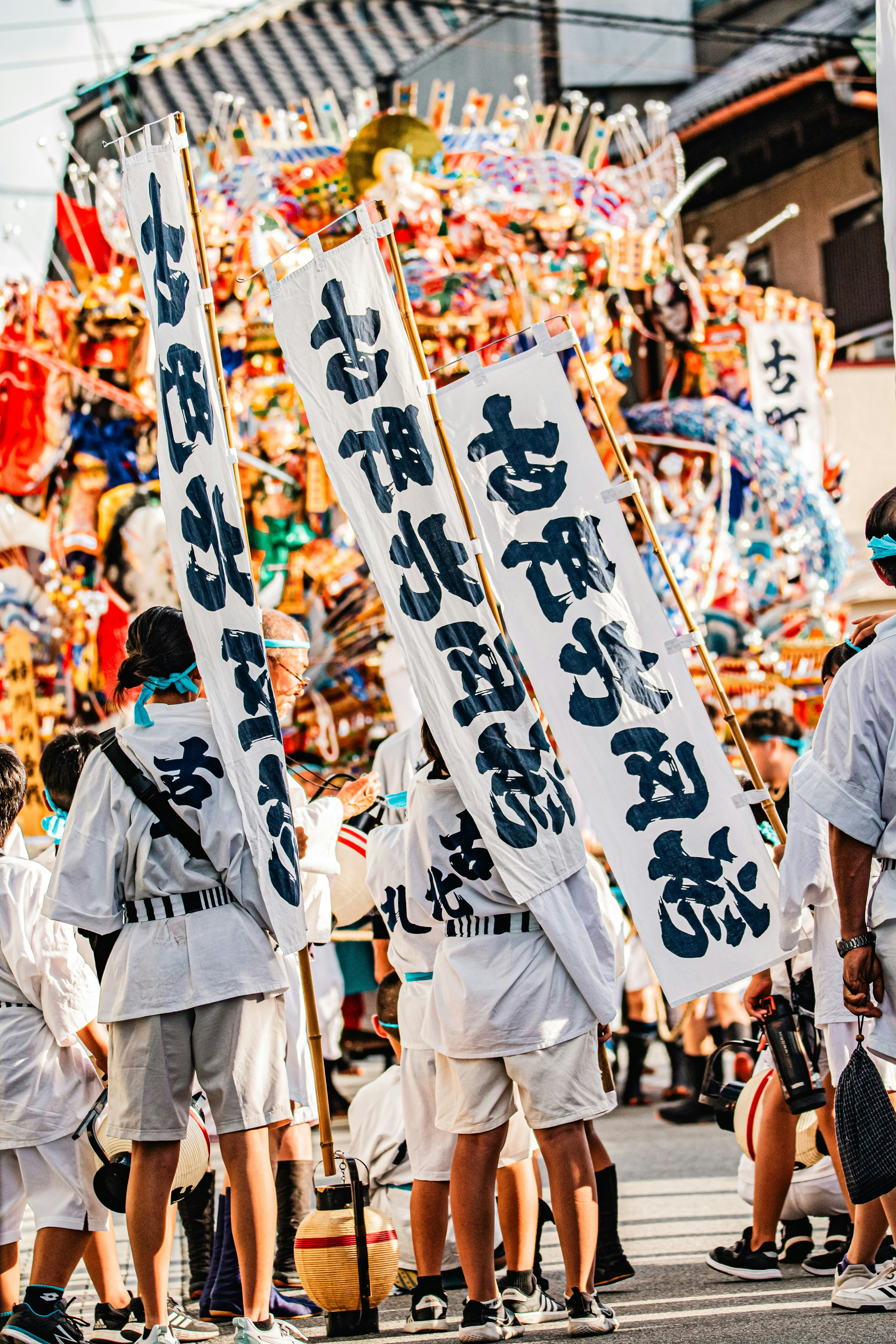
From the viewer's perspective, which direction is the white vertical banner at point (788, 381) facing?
toward the camera

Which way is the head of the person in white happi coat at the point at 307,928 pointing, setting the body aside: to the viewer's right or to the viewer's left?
to the viewer's right

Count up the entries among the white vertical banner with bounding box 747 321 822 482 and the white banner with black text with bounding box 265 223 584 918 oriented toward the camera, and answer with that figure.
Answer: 2

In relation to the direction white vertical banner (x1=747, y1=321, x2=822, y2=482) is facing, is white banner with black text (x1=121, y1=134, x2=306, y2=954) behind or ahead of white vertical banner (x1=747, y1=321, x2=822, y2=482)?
ahead

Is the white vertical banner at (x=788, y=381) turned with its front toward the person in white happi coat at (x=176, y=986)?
yes

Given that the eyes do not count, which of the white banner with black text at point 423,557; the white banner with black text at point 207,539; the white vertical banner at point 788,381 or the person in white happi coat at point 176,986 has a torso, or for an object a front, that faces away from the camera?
the person in white happi coat

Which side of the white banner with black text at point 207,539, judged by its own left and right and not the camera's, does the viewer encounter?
front

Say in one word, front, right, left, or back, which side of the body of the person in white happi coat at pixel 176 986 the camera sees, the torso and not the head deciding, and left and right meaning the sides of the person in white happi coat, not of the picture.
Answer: back

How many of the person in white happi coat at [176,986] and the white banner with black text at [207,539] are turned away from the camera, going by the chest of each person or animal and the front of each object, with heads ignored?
1

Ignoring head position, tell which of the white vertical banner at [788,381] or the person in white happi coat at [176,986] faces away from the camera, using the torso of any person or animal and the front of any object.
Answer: the person in white happi coat
